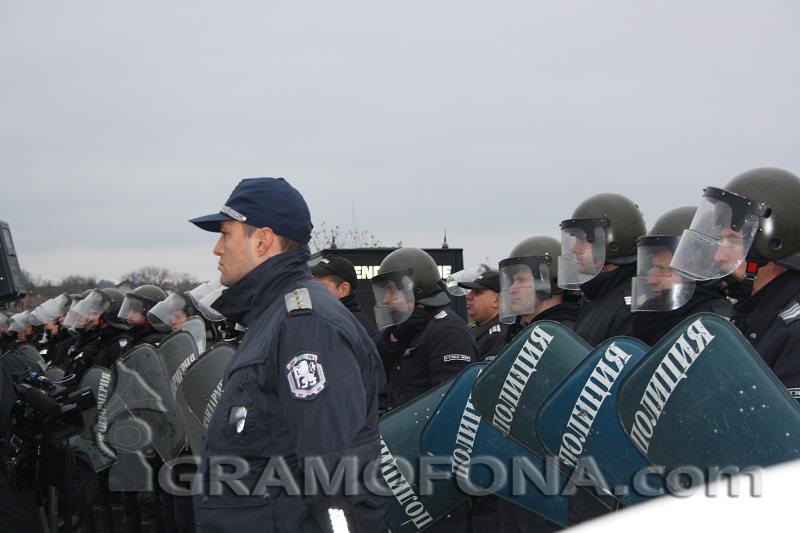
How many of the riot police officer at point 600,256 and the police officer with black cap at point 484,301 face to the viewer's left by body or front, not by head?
2

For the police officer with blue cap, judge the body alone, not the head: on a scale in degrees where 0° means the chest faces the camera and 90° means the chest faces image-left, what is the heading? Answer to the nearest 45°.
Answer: approximately 90°

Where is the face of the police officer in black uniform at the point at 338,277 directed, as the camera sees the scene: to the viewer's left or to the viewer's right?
to the viewer's left

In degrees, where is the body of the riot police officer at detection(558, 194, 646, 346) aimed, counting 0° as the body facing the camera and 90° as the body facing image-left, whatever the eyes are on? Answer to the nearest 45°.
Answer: approximately 90°

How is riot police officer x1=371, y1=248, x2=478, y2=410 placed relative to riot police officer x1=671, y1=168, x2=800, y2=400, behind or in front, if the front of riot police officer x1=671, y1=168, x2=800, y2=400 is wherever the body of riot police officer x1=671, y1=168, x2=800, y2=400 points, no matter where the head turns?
in front

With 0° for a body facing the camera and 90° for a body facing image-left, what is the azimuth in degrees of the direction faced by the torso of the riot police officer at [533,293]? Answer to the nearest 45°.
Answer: approximately 45°

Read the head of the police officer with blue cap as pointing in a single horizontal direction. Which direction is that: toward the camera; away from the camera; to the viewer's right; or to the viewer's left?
to the viewer's left

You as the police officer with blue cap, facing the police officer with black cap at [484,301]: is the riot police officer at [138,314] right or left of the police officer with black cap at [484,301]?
left

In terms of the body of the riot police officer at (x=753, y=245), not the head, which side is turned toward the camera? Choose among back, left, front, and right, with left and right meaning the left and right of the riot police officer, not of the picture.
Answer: left

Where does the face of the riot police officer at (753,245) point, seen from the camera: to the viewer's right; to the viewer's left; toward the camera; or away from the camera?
to the viewer's left

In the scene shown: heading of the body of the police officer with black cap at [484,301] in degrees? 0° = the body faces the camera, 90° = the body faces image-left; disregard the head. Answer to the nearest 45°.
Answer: approximately 90°

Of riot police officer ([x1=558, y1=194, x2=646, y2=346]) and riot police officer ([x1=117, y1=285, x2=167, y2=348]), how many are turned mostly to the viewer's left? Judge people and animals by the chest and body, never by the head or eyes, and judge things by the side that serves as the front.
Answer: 2

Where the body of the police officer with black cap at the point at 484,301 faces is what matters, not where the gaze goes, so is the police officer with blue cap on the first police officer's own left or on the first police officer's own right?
on the first police officer's own left

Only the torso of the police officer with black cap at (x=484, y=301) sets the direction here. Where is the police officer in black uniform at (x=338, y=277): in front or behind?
in front
